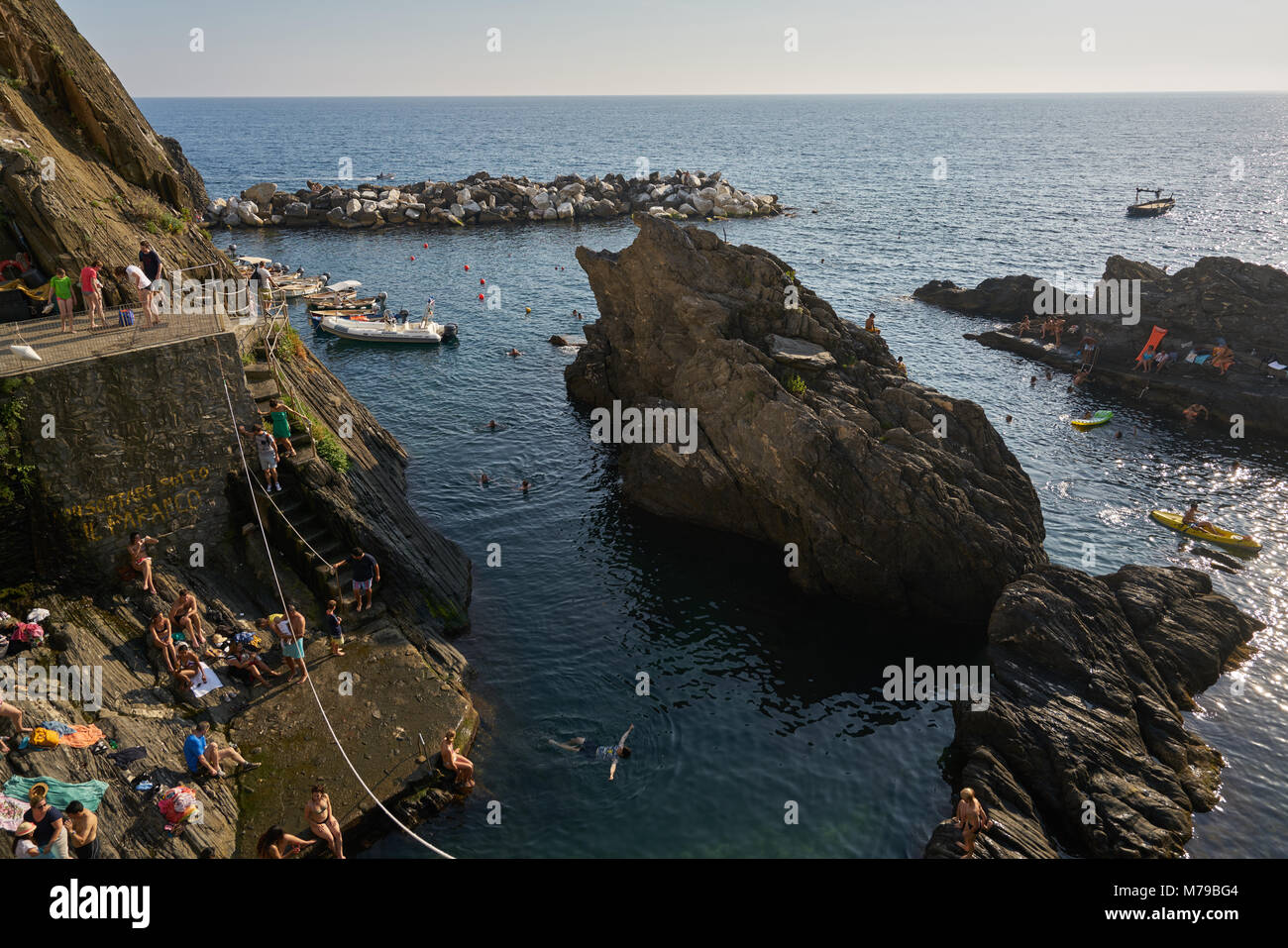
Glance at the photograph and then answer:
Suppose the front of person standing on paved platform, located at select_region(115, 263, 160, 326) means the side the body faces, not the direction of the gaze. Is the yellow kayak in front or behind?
behind

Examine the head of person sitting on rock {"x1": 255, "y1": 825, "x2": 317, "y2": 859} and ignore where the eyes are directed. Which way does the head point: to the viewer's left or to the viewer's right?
to the viewer's right

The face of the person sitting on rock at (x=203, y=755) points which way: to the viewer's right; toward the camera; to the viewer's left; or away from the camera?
to the viewer's right

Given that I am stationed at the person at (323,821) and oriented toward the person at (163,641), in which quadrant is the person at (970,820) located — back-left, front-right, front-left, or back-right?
back-right

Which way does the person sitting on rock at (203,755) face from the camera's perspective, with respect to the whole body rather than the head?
to the viewer's right

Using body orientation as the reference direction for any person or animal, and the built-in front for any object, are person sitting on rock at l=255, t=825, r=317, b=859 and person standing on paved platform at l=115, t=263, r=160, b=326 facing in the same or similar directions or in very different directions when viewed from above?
very different directions

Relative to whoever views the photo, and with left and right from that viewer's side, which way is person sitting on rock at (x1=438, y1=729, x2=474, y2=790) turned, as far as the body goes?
facing to the right of the viewer

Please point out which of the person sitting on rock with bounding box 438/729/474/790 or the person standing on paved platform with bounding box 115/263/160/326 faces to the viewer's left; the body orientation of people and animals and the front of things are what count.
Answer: the person standing on paved platform

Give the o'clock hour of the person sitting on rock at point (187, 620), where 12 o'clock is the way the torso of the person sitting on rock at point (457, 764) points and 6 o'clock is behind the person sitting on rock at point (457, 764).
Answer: the person sitting on rock at point (187, 620) is roughly at 7 o'clock from the person sitting on rock at point (457, 764).
